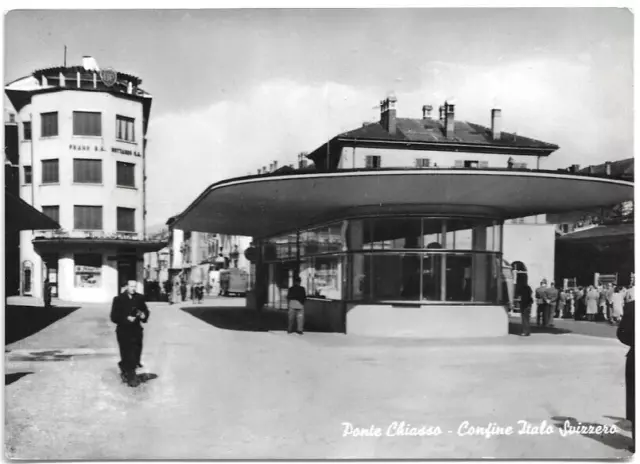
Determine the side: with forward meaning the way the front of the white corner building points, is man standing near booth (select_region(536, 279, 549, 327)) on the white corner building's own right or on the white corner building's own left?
on the white corner building's own left

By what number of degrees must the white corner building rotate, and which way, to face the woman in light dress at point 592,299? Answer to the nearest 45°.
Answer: approximately 90° to its left

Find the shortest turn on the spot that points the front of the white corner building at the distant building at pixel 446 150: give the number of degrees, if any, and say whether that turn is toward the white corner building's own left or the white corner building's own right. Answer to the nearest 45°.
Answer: approximately 90° to the white corner building's own left

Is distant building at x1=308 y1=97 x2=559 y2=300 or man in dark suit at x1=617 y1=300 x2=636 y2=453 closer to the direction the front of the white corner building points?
the man in dark suit

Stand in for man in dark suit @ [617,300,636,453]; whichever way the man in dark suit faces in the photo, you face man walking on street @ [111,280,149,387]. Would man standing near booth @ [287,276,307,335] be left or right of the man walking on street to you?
right

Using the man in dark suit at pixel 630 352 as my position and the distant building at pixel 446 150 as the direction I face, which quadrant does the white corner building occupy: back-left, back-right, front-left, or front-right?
front-left

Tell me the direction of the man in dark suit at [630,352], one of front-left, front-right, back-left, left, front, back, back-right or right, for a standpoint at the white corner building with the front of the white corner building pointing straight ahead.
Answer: front-left

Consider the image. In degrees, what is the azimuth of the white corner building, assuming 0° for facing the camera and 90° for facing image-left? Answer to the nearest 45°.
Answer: approximately 0°

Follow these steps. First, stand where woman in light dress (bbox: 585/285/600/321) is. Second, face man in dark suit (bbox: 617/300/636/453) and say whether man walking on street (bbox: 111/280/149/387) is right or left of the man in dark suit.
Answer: right
